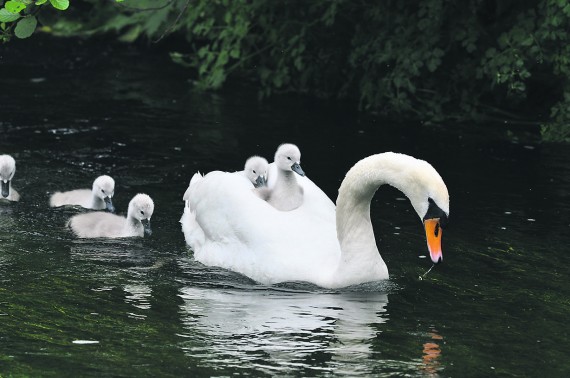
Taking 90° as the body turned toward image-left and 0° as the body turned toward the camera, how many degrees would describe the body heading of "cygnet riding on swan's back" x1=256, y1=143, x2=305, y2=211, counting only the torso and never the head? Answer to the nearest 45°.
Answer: approximately 315°

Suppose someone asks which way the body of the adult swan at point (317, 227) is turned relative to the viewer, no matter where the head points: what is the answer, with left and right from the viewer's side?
facing to the right of the viewer
